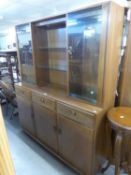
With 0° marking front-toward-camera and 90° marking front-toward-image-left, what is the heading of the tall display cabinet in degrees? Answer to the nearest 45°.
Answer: approximately 45°

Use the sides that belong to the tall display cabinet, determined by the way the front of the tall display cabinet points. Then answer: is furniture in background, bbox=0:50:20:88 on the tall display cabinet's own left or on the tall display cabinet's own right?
on the tall display cabinet's own right
